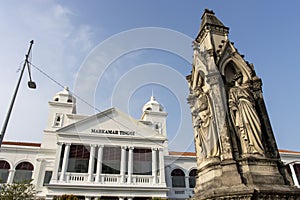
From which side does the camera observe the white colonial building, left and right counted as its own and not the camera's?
front

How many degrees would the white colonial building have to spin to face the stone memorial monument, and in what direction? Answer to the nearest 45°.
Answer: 0° — it already faces it
